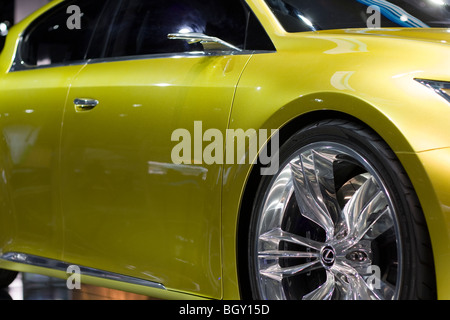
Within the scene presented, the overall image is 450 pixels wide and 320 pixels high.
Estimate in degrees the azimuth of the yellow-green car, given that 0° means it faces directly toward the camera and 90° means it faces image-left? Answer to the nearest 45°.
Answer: approximately 315°
